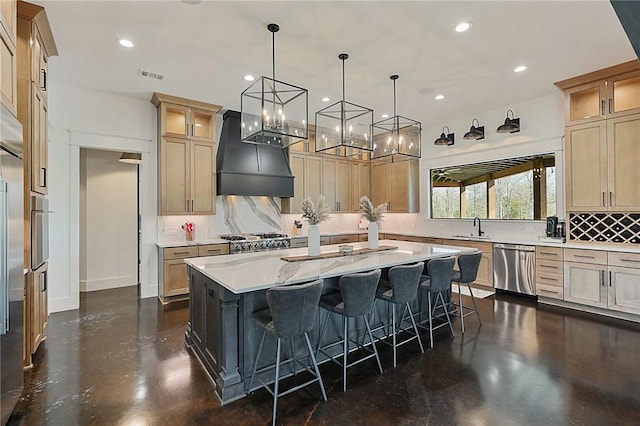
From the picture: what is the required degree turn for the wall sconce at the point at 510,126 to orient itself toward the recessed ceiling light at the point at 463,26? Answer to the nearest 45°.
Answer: approximately 45° to its left

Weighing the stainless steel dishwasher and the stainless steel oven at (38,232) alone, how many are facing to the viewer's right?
1

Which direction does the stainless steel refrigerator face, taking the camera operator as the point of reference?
facing to the right of the viewer

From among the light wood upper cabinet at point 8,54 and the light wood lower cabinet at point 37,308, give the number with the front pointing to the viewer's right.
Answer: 2

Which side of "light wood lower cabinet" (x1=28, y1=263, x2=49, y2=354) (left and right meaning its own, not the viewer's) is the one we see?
right

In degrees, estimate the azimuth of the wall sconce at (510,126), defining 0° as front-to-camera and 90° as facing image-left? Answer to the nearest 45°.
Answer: approximately 45°

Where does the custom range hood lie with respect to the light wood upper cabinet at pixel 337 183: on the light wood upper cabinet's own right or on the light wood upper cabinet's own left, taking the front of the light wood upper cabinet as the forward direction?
on the light wood upper cabinet's own right

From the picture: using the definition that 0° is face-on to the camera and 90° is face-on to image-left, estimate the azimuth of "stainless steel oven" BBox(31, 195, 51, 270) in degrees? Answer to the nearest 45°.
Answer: approximately 270°
